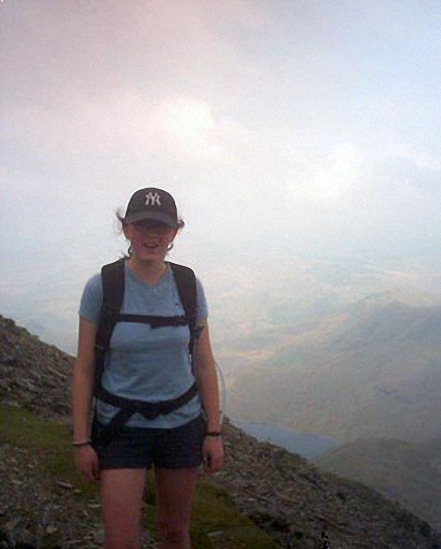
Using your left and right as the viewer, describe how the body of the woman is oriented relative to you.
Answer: facing the viewer

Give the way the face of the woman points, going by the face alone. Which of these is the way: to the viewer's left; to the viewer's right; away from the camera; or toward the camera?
toward the camera
